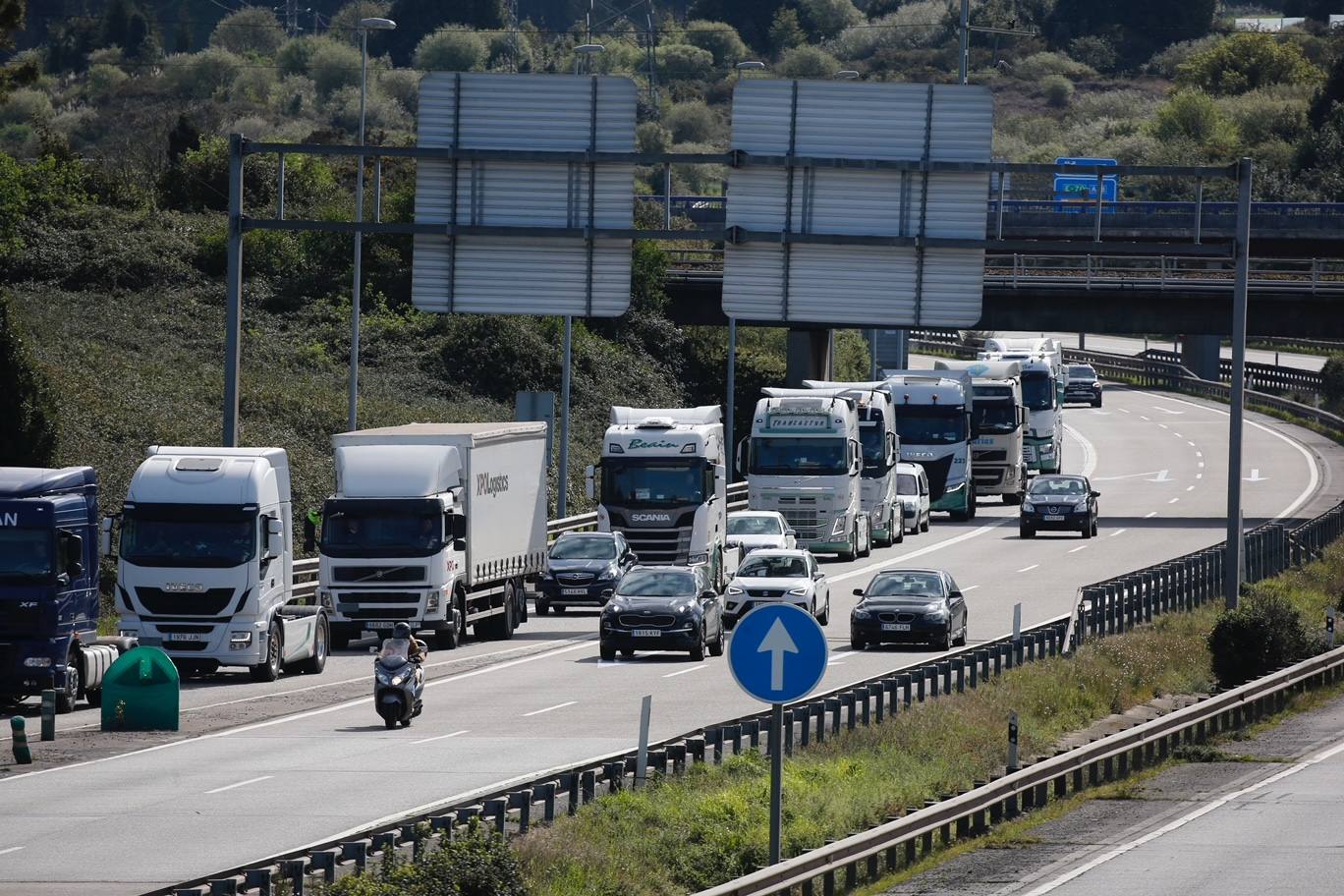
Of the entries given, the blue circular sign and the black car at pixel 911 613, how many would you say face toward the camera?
2

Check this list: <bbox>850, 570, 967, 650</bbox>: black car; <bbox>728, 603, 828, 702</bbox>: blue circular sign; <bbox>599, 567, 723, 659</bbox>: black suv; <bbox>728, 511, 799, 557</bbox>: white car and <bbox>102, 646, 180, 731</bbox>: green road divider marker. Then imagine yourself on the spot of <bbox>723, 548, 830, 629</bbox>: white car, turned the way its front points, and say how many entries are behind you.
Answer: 1

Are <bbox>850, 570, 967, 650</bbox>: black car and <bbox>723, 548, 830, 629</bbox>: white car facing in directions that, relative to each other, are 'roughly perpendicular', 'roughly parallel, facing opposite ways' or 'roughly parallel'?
roughly parallel

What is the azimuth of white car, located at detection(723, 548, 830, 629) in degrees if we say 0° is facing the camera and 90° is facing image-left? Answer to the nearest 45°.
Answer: approximately 0°

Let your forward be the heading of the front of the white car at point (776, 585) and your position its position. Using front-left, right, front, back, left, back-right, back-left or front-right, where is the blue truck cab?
front-right

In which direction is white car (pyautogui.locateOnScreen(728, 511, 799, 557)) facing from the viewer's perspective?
toward the camera

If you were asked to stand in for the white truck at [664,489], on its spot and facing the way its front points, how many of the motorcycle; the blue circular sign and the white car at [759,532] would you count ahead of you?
2

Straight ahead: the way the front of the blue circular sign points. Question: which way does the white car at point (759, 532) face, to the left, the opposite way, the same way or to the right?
the same way

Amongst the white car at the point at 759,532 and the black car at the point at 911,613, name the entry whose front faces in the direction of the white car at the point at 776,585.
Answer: the white car at the point at 759,532

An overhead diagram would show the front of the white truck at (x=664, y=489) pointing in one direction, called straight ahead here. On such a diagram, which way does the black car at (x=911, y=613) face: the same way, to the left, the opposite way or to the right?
the same way

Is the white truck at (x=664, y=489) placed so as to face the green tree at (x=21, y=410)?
no

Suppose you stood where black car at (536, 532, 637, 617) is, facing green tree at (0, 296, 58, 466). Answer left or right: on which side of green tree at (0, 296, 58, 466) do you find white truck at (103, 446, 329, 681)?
left

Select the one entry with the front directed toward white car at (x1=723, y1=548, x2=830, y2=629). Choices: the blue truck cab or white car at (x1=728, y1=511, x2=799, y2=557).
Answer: white car at (x1=728, y1=511, x2=799, y2=557)

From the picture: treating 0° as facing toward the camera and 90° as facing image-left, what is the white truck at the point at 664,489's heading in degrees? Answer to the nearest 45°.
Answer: approximately 0°

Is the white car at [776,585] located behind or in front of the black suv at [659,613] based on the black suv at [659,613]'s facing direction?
behind

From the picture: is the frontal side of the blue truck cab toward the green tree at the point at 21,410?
no

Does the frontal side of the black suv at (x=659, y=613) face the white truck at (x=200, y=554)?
no

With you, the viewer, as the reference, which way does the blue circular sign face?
facing the viewer
